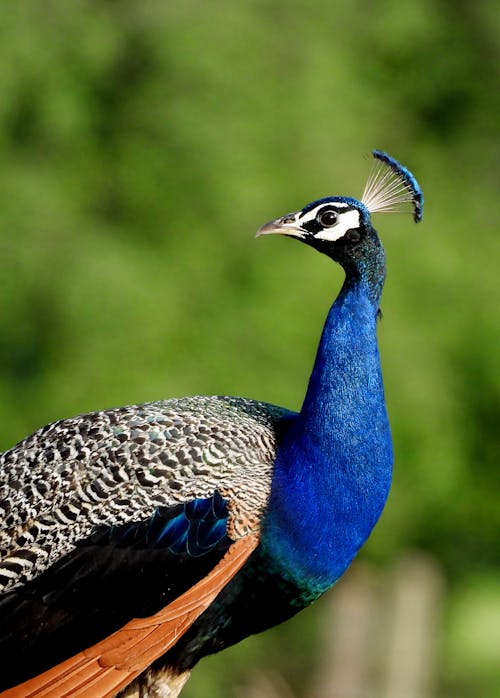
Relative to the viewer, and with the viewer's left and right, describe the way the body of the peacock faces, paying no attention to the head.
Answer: facing to the right of the viewer
